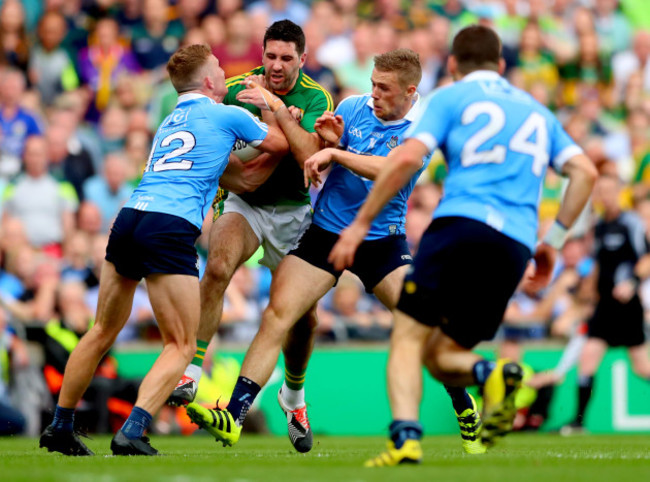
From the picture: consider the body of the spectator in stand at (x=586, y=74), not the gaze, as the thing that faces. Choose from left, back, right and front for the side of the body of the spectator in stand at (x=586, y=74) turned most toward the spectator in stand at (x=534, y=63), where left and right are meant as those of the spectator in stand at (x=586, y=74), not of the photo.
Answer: right

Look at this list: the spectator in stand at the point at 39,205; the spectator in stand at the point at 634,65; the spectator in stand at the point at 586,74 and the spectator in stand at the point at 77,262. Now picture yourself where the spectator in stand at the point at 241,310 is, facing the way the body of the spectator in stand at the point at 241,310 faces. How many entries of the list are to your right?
2

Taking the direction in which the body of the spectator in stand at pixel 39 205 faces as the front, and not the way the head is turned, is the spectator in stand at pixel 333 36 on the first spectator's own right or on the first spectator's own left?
on the first spectator's own left

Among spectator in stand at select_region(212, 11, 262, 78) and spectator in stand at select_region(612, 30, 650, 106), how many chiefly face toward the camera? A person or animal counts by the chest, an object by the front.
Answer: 2

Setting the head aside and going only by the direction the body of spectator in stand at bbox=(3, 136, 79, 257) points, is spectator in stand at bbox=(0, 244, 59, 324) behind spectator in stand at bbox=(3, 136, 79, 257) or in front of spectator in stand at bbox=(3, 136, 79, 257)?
in front

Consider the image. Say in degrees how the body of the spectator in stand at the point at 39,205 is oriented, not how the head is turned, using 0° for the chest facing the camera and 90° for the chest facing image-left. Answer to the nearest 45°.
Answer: approximately 0°
